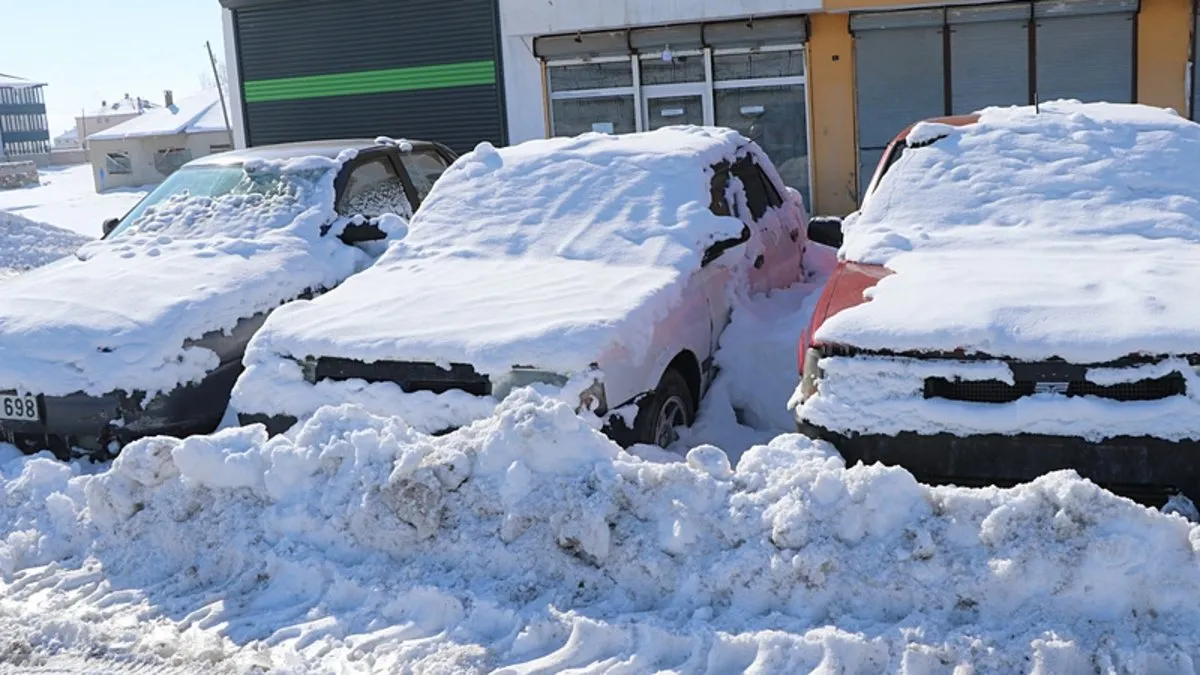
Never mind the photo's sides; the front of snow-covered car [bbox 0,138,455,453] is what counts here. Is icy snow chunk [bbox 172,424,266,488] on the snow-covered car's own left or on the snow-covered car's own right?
on the snow-covered car's own left

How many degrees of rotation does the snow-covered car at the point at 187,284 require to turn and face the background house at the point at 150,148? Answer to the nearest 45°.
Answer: approximately 135° to its right

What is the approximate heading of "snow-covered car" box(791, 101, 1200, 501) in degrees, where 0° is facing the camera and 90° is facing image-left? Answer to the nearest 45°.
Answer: approximately 0°

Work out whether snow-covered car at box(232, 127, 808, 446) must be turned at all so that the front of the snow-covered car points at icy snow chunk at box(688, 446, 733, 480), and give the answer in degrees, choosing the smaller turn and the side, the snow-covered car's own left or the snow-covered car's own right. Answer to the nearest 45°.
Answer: approximately 45° to the snow-covered car's own left

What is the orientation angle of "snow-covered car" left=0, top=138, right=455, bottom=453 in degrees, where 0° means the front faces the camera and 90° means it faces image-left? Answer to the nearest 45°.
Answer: approximately 45°

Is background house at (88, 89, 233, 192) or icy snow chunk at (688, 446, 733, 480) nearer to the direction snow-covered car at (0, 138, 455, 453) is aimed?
the icy snow chunk

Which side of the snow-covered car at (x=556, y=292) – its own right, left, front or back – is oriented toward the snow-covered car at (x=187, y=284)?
right

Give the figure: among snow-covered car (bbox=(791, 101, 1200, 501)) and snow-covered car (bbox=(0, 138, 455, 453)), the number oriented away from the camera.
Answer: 0

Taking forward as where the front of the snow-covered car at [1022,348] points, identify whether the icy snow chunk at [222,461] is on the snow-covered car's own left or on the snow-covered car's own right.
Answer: on the snow-covered car's own right

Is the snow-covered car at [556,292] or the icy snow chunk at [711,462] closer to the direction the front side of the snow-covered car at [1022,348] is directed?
the icy snow chunk

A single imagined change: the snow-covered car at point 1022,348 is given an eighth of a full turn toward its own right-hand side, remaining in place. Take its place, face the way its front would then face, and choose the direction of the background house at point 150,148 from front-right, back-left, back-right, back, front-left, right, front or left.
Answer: right

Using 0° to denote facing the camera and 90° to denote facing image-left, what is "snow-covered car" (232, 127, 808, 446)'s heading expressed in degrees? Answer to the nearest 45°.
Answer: approximately 45°

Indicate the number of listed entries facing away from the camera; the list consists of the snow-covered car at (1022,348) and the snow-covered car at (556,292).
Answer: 0
